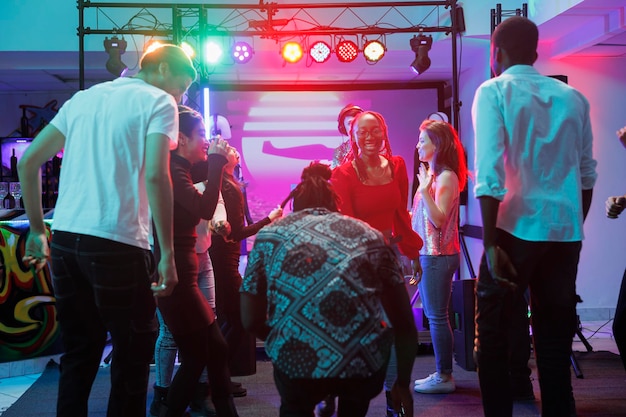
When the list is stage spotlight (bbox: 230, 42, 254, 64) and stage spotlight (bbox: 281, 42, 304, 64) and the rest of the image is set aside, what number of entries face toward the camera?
2

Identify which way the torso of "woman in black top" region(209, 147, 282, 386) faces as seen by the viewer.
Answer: to the viewer's right

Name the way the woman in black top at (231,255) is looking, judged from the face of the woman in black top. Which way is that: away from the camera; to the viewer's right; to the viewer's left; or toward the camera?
to the viewer's right

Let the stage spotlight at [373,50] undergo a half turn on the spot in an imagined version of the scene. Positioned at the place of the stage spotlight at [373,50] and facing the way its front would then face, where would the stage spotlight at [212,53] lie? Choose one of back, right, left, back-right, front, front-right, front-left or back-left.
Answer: left

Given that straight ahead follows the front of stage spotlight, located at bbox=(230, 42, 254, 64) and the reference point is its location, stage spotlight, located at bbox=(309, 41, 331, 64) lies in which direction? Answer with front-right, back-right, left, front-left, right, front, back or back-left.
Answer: left

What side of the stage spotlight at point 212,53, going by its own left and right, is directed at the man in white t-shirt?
front

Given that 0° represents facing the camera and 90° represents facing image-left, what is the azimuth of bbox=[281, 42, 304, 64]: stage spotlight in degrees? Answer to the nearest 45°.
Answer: approximately 0°

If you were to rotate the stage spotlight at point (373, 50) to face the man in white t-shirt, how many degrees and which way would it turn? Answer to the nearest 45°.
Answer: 0° — it already faces them

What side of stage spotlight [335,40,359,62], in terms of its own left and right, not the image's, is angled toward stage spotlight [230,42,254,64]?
right

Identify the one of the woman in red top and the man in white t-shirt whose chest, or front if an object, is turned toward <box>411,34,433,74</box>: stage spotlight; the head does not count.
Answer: the man in white t-shirt

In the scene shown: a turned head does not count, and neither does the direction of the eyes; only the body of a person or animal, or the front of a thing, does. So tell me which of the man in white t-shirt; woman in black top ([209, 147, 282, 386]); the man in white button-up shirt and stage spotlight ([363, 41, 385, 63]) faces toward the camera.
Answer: the stage spotlight

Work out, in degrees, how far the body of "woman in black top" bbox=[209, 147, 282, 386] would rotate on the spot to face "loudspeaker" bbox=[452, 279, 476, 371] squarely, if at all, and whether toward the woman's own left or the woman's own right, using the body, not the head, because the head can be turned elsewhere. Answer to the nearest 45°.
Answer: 0° — they already face it

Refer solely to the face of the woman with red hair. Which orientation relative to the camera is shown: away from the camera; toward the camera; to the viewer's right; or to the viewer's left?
to the viewer's left
